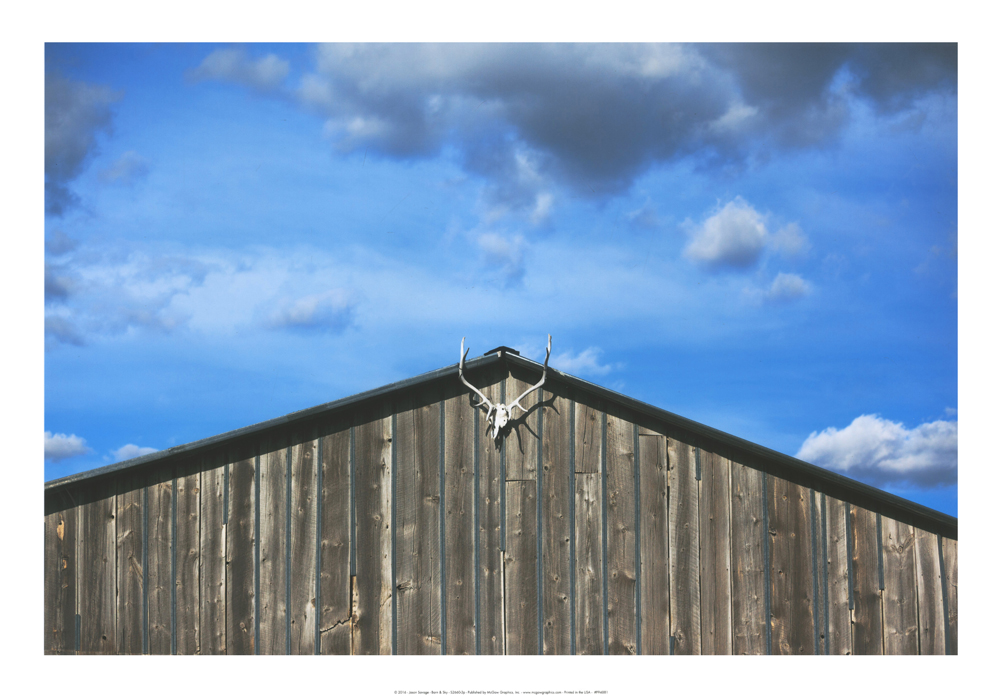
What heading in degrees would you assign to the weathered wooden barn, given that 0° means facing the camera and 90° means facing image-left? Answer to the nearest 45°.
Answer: approximately 0°
